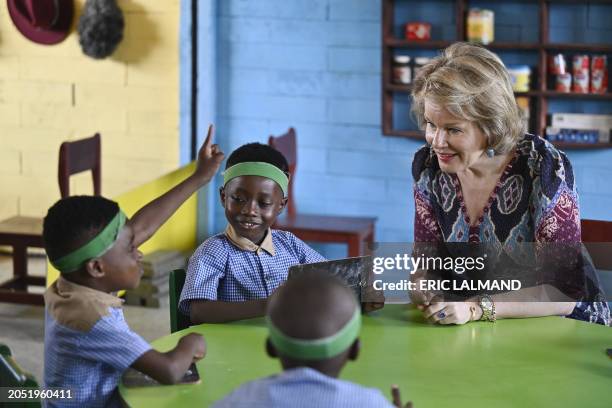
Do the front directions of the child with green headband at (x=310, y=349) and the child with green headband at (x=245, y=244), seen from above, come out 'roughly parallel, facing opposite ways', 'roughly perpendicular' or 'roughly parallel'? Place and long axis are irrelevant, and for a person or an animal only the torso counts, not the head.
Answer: roughly parallel, facing opposite ways

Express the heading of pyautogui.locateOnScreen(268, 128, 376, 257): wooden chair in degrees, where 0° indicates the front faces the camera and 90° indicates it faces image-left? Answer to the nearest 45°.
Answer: approximately 270°

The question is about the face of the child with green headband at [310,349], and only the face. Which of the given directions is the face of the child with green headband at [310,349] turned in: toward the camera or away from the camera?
away from the camera

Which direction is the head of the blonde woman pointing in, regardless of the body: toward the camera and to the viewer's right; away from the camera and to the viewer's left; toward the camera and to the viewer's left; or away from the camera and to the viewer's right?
toward the camera and to the viewer's left

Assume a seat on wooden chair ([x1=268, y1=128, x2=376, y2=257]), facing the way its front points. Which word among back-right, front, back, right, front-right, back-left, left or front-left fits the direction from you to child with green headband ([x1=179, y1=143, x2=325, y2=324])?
right

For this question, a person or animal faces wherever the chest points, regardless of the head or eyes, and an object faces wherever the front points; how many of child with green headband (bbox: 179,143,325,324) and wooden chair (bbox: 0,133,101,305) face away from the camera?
0

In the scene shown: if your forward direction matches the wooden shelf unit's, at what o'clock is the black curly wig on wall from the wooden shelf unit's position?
The black curly wig on wall is roughly at 3 o'clock from the wooden shelf unit.

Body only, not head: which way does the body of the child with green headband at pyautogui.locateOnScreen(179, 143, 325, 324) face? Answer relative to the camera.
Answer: toward the camera

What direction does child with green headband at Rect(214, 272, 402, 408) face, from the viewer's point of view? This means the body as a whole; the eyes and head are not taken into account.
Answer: away from the camera

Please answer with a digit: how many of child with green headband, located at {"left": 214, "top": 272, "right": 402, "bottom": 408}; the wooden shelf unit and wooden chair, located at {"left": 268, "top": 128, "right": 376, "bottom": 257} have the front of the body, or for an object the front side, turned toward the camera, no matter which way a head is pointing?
1

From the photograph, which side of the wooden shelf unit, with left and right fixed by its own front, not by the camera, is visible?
front

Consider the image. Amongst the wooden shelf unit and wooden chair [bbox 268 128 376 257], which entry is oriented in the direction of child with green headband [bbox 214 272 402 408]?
the wooden shelf unit

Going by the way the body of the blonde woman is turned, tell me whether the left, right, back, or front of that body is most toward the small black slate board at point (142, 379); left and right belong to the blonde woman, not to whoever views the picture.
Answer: front

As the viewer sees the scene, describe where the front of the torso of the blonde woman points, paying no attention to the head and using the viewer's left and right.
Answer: facing the viewer and to the left of the viewer

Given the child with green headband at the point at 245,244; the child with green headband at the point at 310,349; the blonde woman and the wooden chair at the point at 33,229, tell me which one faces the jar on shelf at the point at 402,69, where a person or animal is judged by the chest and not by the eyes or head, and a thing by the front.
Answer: the child with green headband at the point at 310,349

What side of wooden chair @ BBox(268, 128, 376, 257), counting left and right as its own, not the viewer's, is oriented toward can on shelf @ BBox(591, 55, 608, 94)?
front
